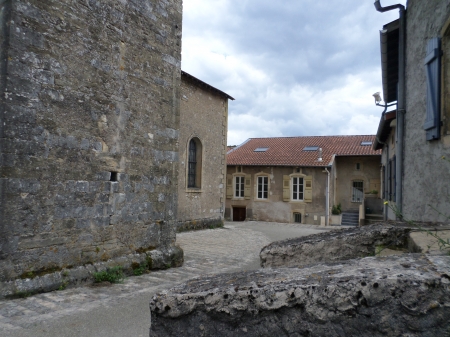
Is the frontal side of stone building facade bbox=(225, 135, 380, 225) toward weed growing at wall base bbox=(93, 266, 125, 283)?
yes

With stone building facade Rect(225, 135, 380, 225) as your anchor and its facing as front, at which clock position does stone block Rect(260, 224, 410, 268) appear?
The stone block is roughly at 12 o'clock from the stone building facade.

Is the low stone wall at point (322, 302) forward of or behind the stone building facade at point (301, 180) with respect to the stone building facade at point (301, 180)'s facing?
forward

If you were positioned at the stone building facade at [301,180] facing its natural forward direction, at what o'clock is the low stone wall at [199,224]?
The low stone wall is roughly at 1 o'clock from the stone building facade.

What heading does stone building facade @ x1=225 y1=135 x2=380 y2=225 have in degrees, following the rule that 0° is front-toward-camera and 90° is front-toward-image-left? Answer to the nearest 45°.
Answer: approximately 0°

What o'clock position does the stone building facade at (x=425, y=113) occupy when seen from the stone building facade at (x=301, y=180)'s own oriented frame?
the stone building facade at (x=425, y=113) is roughly at 12 o'clock from the stone building facade at (x=301, y=180).
